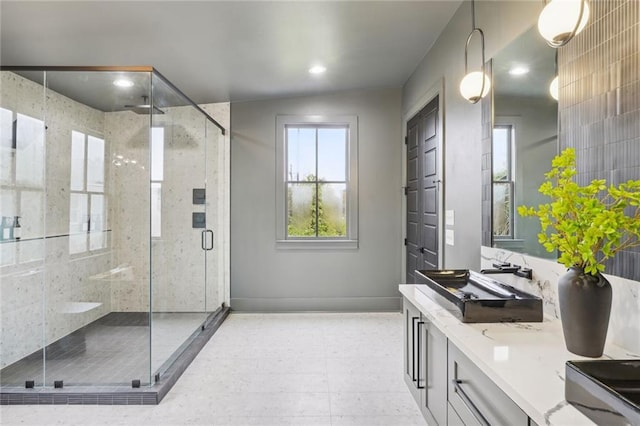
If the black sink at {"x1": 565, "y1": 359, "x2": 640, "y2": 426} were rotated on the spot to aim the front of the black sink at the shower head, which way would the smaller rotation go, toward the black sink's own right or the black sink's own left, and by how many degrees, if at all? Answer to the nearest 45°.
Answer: approximately 45° to the black sink's own right

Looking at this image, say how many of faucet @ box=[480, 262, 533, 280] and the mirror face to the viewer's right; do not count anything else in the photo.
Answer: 0

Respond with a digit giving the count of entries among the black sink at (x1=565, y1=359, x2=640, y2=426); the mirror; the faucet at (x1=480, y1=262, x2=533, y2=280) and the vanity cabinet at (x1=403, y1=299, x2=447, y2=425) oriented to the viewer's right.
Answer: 0

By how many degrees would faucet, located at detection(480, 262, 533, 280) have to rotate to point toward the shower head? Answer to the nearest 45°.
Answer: approximately 45° to its right

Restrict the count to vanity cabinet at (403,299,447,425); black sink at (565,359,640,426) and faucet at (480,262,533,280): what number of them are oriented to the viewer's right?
0

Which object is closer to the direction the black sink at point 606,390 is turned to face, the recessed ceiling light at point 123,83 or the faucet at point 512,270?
the recessed ceiling light

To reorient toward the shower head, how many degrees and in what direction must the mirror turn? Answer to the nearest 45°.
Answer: approximately 45° to its right

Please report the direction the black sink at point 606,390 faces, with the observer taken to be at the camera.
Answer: facing the viewer and to the left of the viewer

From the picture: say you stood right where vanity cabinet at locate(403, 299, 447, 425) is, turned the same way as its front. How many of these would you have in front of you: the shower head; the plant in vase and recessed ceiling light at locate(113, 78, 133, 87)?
2

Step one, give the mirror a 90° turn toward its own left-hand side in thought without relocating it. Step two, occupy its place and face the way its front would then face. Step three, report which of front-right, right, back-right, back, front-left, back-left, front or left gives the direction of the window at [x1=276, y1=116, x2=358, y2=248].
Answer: back

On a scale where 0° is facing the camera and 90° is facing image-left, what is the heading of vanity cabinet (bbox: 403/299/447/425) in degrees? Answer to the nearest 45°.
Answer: approximately 90°

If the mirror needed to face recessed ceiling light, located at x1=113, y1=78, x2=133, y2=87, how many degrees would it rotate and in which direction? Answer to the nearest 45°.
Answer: approximately 45° to its right
